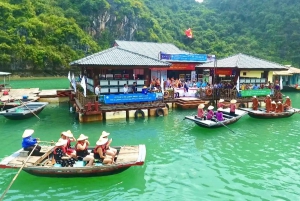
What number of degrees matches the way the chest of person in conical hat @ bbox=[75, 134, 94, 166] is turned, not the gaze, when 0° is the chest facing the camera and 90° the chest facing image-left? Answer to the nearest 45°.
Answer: approximately 270°

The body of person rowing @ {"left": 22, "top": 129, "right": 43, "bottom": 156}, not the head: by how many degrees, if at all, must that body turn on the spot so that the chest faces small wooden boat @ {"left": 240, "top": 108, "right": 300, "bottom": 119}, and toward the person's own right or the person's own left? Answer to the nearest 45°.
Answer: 0° — they already face it

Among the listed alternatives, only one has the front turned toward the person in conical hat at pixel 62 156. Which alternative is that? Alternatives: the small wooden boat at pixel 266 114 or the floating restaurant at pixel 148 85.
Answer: the floating restaurant

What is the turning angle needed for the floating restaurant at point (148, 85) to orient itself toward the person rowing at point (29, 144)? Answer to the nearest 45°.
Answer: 0° — it already faces them

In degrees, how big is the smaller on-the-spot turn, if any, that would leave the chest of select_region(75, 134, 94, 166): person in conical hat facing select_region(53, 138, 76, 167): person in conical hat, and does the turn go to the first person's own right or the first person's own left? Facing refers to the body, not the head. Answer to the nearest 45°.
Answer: approximately 135° to the first person's own right

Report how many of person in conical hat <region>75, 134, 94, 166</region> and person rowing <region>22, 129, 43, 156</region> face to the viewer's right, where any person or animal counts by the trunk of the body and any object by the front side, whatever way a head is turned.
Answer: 2

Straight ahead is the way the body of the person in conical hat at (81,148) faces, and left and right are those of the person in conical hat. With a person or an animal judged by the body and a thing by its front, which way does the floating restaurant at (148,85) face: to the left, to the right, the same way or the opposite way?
to the right

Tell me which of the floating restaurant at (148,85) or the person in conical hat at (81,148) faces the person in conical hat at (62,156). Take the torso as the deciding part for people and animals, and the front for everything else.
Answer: the floating restaurant
